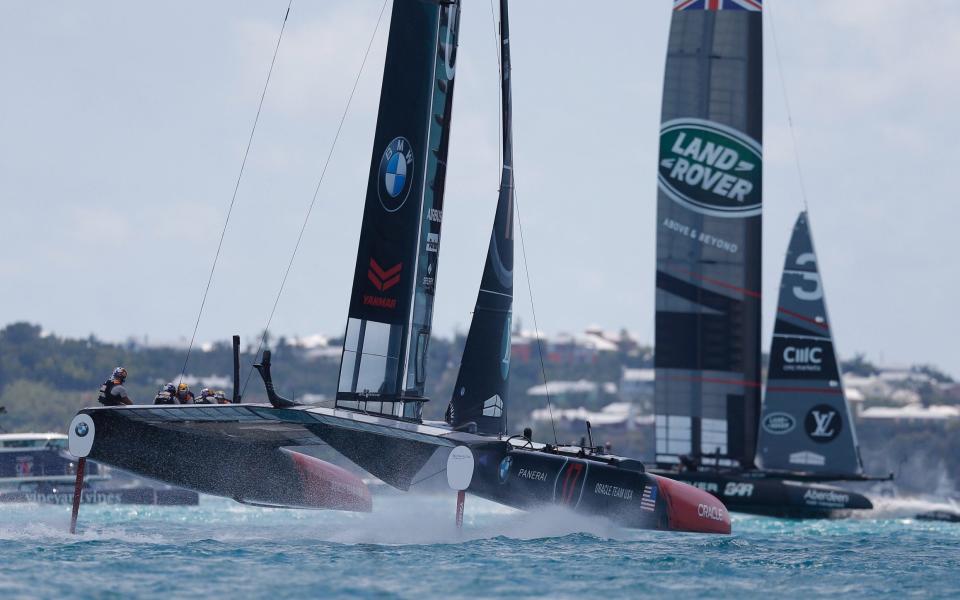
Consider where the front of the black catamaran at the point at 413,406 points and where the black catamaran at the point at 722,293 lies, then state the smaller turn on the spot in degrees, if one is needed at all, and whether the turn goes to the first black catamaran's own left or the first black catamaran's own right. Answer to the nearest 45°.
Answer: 0° — it already faces it

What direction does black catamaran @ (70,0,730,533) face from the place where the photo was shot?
facing away from the viewer and to the right of the viewer

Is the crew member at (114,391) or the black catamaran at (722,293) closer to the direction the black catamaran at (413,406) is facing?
the black catamaran
